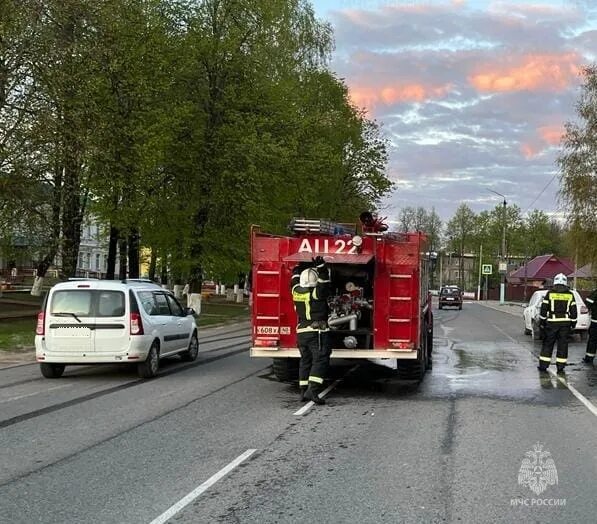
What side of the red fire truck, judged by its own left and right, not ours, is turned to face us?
back

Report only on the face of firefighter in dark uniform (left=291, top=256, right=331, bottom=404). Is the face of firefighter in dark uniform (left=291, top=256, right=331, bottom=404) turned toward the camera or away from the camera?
away from the camera

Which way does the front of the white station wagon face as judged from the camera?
facing away from the viewer and to the right of the viewer

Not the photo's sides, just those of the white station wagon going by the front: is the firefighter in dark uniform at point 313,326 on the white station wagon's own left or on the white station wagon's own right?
on the white station wagon's own right

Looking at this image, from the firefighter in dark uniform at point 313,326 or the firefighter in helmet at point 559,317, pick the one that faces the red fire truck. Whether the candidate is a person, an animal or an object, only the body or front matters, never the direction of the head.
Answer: the firefighter in dark uniform

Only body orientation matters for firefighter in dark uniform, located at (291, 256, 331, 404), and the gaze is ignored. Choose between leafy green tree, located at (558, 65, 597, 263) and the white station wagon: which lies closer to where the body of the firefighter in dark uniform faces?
the leafy green tree

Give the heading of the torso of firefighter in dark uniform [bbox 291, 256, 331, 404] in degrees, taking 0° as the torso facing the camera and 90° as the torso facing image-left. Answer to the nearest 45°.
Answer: approximately 225°
